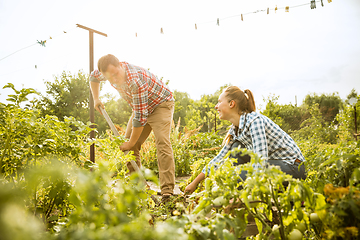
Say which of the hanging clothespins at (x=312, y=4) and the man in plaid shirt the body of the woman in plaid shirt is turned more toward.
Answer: the man in plaid shirt

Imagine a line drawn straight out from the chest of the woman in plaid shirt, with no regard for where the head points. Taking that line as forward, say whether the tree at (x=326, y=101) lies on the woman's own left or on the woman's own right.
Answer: on the woman's own right

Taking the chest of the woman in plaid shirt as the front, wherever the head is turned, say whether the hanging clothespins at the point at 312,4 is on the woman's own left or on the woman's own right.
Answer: on the woman's own right

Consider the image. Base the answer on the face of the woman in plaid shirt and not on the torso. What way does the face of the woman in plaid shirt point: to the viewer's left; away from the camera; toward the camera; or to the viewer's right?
to the viewer's left

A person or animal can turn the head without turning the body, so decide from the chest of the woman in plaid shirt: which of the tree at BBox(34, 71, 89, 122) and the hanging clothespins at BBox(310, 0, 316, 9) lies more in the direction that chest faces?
the tree

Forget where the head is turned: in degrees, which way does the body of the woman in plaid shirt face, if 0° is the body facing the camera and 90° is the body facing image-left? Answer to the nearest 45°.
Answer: approximately 90°
